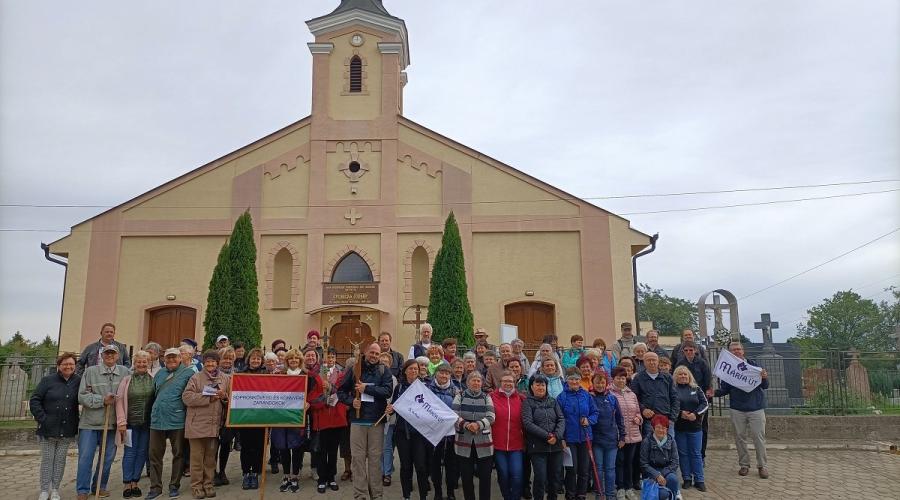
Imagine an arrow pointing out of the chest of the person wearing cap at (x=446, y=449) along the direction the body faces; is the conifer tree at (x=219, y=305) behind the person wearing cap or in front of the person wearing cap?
behind

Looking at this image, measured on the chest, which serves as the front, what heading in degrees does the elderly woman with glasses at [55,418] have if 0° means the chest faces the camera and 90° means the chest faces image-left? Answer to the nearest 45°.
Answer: approximately 315°

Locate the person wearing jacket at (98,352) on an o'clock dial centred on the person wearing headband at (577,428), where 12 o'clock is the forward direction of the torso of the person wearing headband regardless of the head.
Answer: The person wearing jacket is roughly at 3 o'clock from the person wearing headband.

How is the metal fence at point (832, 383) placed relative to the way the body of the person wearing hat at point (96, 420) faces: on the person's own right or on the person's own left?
on the person's own left

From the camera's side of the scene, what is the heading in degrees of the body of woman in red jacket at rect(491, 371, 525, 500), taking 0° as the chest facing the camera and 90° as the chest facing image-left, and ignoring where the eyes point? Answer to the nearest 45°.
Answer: approximately 0°
